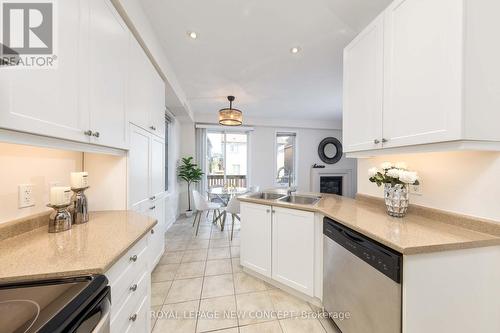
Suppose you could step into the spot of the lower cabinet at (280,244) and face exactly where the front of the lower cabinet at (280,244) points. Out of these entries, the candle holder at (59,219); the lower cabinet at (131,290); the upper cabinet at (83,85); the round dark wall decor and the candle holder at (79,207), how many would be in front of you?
4

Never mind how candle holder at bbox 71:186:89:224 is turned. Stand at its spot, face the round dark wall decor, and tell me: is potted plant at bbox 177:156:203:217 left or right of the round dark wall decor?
left

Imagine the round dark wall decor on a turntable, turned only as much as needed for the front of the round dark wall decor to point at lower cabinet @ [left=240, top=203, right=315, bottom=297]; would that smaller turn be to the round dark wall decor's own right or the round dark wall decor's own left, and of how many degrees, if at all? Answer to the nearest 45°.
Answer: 0° — it already faces it

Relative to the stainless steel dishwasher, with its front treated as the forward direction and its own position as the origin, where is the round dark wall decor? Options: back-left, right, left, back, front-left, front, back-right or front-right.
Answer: back-right

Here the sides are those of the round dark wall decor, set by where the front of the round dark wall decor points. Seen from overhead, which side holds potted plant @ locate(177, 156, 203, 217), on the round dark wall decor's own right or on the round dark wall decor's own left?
on the round dark wall decor's own right

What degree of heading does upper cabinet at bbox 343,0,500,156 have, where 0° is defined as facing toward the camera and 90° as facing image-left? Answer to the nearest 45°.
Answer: approximately 45°

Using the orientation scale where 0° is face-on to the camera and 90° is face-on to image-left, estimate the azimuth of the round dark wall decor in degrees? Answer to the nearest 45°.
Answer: approximately 0°

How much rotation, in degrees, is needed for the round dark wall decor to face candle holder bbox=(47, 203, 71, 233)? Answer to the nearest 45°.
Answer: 0° — it already faces it
